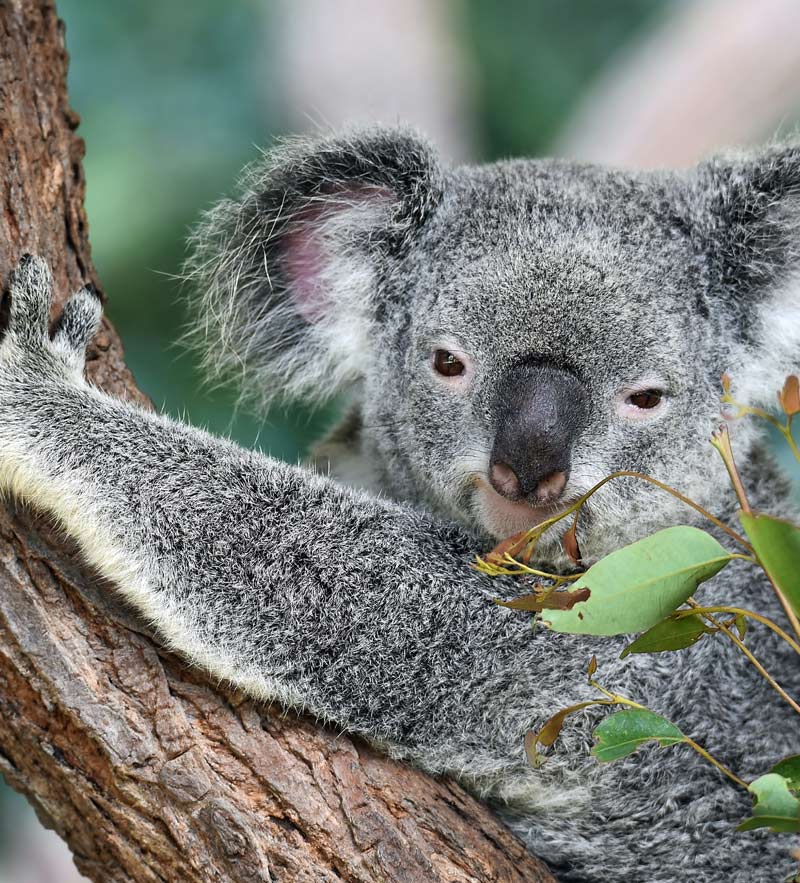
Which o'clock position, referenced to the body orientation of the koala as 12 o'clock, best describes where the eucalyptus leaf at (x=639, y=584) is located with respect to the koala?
The eucalyptus leaf is roughly at 10 o'clock from the koala.

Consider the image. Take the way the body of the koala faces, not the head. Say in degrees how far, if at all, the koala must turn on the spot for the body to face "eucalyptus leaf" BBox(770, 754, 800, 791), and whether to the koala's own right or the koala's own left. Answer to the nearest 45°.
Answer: approximately 90° to the koala's own left

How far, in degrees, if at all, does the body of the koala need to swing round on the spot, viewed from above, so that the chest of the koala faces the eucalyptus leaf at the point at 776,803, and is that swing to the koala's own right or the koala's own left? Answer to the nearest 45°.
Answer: approximately 90° to the koala's own left

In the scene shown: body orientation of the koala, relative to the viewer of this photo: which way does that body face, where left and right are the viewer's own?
facing the viewer and to the left of the viewer
